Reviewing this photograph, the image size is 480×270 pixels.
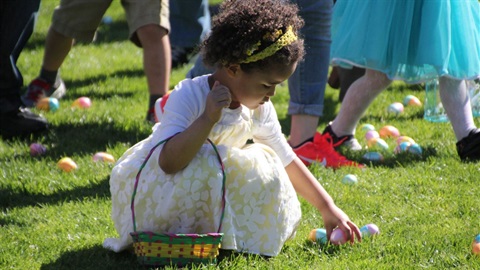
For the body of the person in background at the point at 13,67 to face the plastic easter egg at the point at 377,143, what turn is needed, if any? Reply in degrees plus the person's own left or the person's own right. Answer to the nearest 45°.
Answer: approximately 45° to the person's own right

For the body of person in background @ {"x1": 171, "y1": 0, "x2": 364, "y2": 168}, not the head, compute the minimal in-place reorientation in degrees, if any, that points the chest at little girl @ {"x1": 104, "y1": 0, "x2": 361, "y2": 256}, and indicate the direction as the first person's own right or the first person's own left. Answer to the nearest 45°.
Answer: approximately 90° to the first person's own right

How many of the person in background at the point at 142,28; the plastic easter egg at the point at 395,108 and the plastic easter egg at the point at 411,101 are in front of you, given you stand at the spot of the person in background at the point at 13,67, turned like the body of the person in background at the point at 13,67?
3

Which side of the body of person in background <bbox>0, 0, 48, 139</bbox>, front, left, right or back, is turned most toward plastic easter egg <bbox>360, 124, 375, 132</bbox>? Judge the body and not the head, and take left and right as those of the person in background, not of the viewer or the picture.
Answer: front

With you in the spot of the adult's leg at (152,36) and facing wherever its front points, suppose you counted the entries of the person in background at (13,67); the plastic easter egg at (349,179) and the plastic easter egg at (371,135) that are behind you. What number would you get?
2

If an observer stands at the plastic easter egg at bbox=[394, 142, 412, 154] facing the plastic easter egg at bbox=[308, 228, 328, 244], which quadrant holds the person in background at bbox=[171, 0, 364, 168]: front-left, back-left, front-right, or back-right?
front-right

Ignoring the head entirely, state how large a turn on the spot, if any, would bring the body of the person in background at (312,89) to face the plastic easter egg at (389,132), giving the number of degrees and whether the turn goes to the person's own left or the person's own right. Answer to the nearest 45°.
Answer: approximately 45° to the person's own left

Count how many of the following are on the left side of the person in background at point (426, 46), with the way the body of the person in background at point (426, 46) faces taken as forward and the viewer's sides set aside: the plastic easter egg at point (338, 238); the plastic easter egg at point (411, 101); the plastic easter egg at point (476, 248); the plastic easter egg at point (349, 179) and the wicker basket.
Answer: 1

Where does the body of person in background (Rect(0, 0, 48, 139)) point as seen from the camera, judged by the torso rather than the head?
to the viewer's right

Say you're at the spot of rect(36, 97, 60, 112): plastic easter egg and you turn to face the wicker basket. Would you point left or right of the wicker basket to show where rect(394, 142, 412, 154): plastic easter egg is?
left

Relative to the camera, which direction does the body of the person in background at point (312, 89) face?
to the viewer's right

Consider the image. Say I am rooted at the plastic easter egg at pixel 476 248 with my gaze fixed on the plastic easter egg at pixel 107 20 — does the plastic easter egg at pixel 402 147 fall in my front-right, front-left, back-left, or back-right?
front-right
